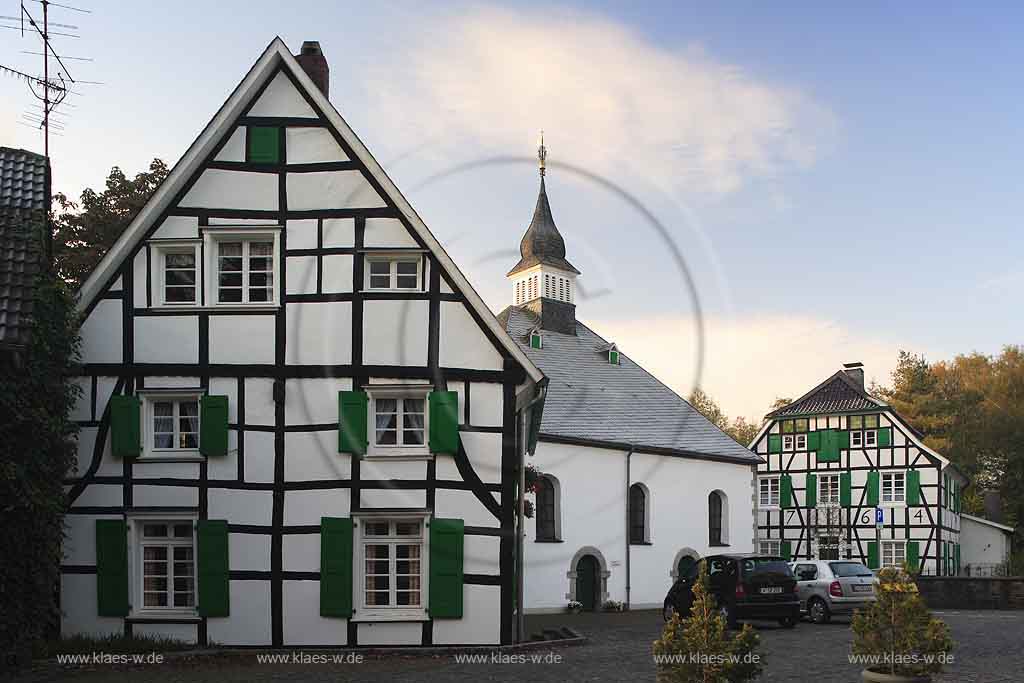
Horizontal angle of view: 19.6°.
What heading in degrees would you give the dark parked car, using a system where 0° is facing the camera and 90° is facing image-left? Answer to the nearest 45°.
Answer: approximately 135°

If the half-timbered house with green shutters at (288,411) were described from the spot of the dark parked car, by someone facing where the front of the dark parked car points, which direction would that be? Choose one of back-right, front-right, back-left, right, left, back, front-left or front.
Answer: left

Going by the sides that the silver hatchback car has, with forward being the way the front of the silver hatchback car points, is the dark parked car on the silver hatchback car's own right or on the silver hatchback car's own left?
on the silver hatchback car's own left

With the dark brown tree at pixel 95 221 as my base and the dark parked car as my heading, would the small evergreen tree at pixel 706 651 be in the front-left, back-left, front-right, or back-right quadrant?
front-right

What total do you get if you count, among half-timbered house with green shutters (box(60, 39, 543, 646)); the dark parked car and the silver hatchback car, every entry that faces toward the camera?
1

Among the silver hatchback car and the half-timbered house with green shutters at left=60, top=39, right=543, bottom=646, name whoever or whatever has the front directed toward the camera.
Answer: the half-timbered house with green shutters

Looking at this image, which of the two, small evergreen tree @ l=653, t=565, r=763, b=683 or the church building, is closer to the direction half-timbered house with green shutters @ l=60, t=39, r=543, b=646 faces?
the small evergreen tree

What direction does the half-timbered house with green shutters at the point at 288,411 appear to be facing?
toward the camera

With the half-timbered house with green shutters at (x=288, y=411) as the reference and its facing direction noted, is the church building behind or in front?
behind
